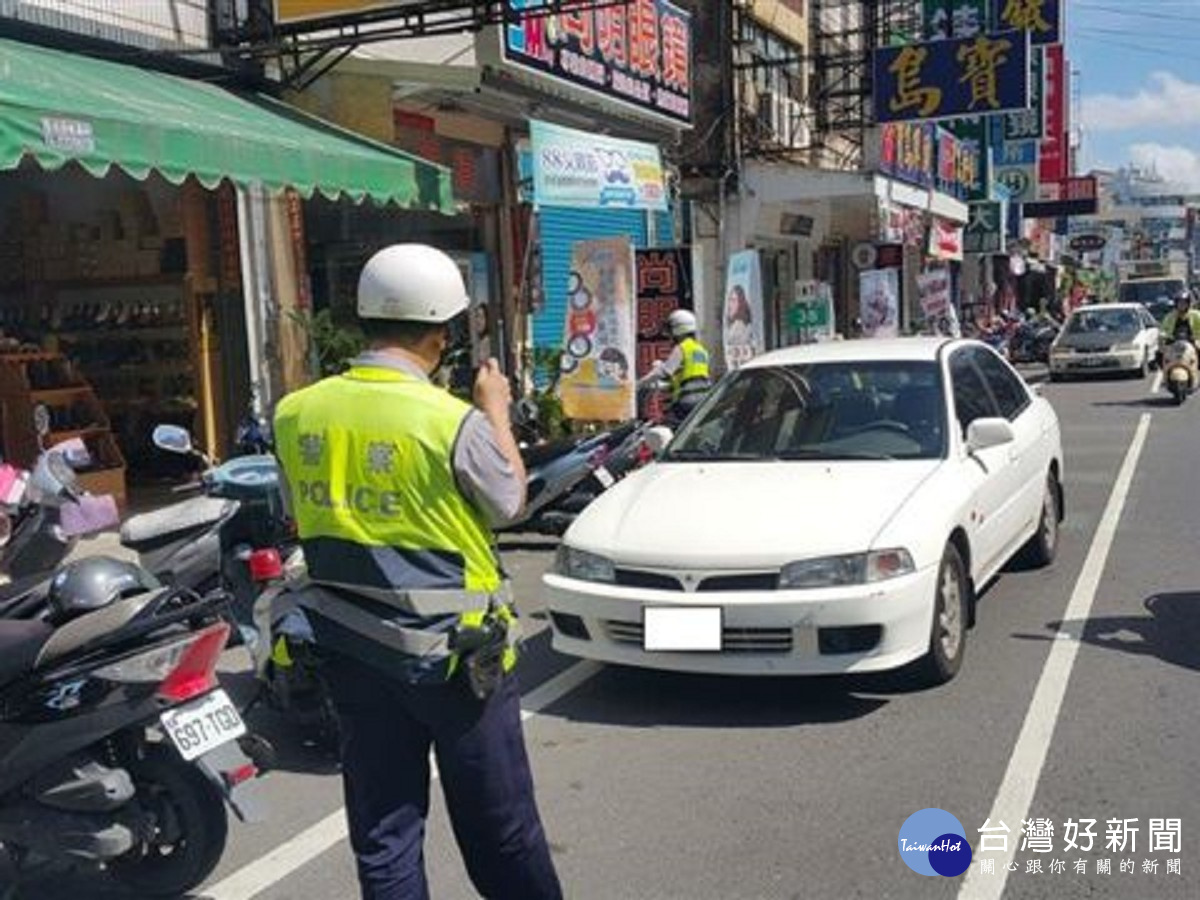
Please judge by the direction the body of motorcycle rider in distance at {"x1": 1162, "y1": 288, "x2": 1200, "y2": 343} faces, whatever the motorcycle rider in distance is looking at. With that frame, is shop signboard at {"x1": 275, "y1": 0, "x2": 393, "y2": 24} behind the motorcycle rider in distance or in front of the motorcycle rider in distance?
in front

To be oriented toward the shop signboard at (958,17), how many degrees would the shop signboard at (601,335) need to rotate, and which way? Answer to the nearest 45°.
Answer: approximately 135° to its left

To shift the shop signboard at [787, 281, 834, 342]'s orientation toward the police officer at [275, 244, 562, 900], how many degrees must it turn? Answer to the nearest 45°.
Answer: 0° — it already faces them

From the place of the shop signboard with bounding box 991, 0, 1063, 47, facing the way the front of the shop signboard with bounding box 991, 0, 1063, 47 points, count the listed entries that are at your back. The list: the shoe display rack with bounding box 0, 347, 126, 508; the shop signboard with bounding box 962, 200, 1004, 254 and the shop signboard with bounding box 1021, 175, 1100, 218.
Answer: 2

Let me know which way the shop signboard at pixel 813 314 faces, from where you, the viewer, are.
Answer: facing the viewer

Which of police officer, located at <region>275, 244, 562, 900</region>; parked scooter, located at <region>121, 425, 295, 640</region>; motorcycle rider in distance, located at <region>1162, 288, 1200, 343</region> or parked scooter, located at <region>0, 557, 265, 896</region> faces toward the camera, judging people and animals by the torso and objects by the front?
the motorcycle rider in distance

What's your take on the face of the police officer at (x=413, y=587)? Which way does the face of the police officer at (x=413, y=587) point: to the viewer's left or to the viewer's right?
to the viewer's right

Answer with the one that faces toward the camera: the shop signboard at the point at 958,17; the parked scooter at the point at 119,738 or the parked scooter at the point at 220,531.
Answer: the shop signboard

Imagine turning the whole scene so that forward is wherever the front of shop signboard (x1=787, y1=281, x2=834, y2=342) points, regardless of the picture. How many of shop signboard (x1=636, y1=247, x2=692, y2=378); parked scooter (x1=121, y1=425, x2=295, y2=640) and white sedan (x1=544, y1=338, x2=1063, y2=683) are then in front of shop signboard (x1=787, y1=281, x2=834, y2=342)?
3

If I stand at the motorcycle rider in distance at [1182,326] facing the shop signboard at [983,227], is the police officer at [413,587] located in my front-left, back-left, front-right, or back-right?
back-left

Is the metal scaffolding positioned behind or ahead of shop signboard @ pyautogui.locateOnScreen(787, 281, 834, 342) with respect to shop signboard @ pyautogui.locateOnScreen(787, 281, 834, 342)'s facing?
behind

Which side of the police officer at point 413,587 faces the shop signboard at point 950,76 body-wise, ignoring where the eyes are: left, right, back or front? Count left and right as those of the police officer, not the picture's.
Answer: front

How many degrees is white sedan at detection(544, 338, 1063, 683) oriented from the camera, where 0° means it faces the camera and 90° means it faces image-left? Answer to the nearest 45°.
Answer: approximately 45°
